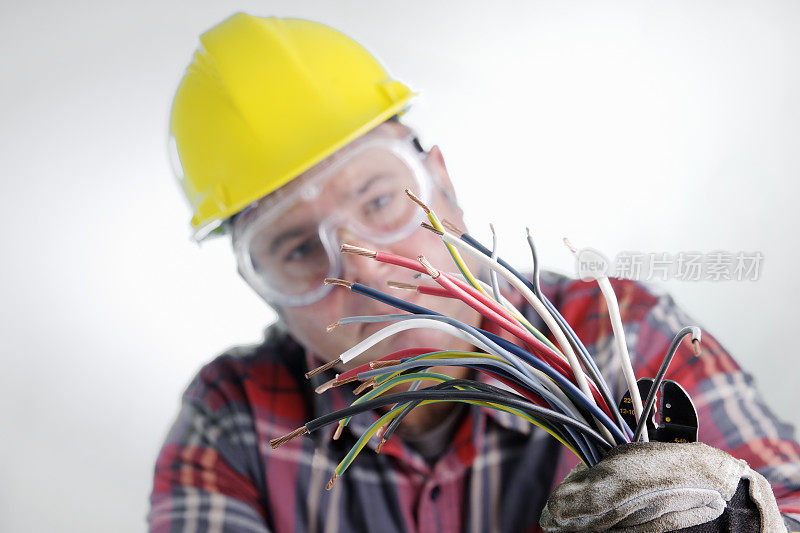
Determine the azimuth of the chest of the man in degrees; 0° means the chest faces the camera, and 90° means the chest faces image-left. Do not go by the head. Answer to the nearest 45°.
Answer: approximately 0°
